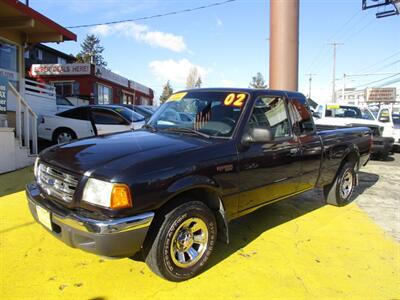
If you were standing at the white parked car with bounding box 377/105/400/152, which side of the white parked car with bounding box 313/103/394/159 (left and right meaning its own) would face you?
left

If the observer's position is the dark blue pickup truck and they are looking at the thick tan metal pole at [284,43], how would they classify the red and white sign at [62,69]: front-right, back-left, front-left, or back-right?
front-left

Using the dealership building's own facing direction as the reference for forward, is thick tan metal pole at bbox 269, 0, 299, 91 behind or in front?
in front

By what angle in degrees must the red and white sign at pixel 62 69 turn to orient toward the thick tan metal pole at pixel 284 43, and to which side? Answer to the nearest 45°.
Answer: approximately 45° to its left

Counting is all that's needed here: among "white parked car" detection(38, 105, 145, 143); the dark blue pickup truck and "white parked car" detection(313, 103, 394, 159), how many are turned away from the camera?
0

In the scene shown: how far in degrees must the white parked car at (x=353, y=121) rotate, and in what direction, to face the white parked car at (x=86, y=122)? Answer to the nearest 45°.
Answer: approximately 90° to its right

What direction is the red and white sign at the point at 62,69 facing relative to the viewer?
toward the camera

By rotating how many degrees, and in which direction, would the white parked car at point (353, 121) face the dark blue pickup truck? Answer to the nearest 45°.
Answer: approximately 45° to its right

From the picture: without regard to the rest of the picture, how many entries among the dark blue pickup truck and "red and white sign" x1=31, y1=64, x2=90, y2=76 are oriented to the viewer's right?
0

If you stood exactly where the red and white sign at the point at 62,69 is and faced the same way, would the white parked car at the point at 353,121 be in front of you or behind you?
in front

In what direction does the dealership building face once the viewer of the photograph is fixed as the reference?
facing the viewer and to the right of the viewer

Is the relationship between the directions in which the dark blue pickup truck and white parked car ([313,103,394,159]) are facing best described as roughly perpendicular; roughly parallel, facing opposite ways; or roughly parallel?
roughly perpendicular
